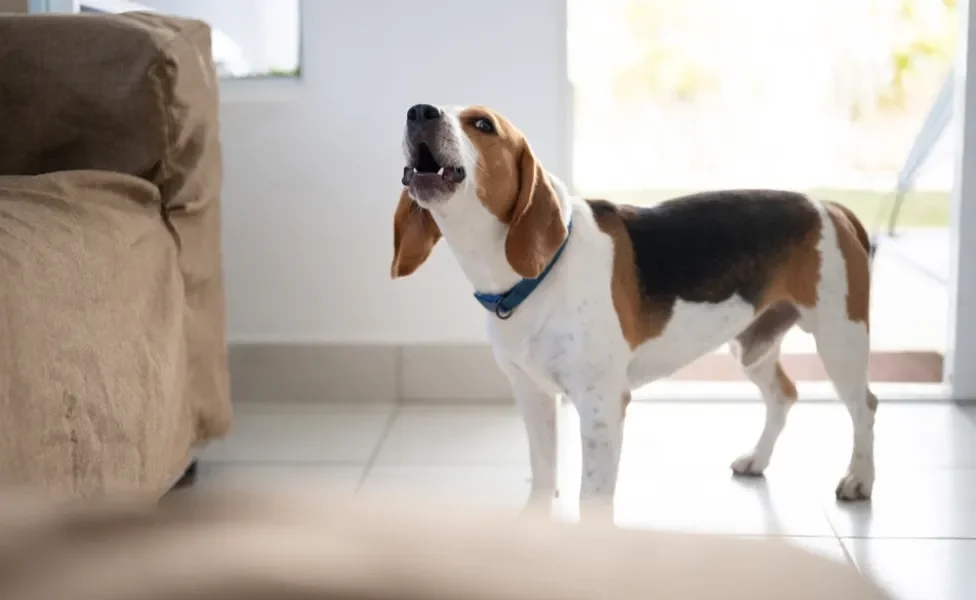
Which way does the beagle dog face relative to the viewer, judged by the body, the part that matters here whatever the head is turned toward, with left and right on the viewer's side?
facing the viewer and to the left of the viewer

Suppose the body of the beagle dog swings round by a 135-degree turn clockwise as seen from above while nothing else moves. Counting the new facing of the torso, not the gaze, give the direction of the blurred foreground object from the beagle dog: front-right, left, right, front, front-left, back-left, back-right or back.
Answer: back
